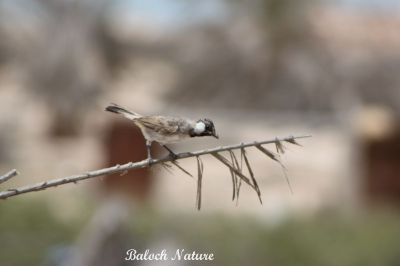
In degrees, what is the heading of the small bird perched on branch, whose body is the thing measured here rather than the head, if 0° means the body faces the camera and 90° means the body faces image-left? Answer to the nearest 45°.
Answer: approximately 270°
